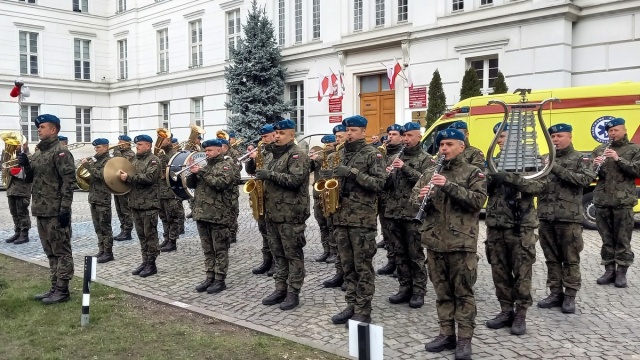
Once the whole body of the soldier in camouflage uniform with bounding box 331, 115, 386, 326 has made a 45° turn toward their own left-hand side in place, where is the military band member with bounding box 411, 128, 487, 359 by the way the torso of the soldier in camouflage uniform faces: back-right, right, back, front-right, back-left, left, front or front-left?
front-left

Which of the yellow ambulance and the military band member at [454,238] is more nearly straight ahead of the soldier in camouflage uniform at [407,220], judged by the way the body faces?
the military band member

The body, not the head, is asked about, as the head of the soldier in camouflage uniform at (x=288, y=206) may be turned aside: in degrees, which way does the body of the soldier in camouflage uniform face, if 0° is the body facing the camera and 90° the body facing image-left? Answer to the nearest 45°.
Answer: approximately 45°

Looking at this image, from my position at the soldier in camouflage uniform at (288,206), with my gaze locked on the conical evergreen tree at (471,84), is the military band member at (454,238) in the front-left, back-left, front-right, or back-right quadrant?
back-right

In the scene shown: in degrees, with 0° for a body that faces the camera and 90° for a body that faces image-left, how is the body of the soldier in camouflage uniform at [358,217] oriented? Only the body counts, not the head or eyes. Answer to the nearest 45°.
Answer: approximately 45°

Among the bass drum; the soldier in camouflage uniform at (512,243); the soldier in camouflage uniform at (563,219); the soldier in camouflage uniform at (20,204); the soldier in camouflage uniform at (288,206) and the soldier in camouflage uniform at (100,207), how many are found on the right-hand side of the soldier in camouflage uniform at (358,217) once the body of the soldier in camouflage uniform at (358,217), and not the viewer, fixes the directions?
4
